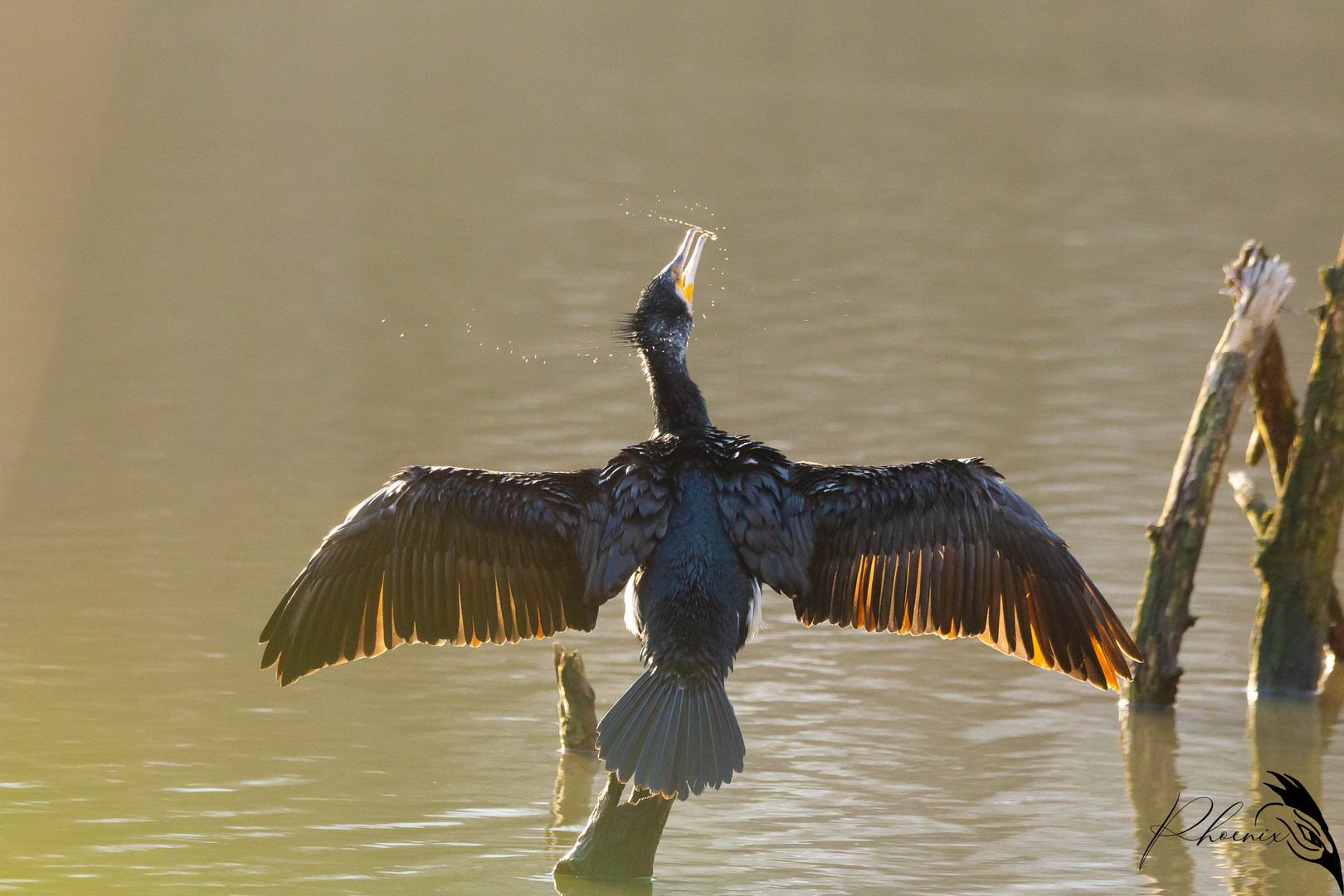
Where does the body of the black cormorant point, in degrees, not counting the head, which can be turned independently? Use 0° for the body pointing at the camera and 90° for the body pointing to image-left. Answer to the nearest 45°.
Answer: approximately 180°

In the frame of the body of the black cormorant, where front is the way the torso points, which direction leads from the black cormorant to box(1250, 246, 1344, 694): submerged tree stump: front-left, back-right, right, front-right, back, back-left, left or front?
front-right

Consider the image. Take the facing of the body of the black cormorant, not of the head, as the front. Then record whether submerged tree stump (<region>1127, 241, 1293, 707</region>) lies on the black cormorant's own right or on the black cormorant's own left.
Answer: on the black cormorant's own right
